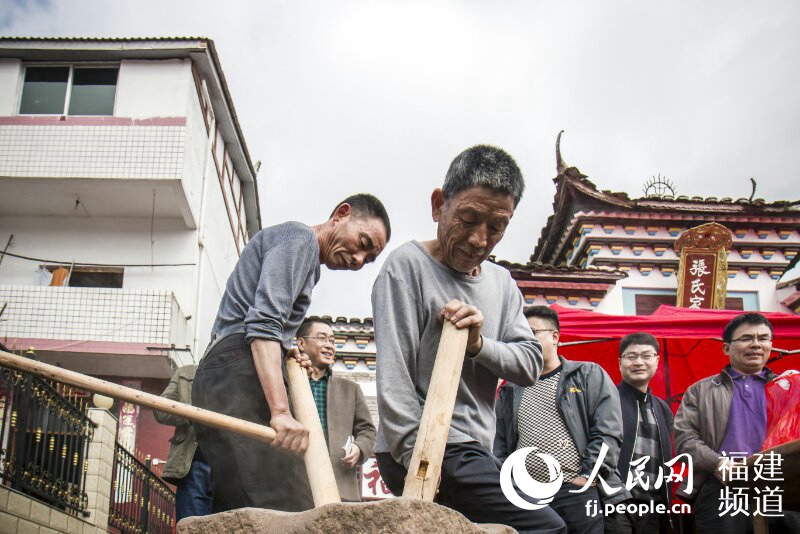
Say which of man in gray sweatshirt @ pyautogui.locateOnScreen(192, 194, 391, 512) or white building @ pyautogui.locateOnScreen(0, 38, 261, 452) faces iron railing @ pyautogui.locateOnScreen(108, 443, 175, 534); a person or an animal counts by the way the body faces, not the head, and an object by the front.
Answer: the white building

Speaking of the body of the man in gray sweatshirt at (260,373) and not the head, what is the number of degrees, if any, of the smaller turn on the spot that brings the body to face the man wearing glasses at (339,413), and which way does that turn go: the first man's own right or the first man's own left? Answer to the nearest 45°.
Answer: approximately 90° to the first man's own left

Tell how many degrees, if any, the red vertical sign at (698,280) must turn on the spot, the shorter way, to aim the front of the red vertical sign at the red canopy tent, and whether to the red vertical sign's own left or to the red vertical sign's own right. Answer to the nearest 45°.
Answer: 0° — it already faces it

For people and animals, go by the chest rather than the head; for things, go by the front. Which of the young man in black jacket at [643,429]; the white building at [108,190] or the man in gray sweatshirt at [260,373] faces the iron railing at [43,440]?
the white building

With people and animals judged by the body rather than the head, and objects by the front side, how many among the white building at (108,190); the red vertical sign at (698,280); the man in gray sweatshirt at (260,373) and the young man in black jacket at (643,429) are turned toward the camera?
3

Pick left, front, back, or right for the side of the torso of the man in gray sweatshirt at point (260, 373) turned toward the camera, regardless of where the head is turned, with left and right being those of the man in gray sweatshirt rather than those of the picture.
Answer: right

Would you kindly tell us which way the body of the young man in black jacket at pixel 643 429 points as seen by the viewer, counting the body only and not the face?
toward the camera

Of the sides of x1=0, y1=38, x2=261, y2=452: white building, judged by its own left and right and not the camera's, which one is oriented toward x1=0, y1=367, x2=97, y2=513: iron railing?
front

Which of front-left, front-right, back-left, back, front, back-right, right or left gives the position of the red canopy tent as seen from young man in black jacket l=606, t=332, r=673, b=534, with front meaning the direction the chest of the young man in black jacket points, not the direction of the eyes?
back

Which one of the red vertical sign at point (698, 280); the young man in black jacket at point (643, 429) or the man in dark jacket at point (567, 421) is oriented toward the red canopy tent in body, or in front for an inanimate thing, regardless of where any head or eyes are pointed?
the red vertical sign

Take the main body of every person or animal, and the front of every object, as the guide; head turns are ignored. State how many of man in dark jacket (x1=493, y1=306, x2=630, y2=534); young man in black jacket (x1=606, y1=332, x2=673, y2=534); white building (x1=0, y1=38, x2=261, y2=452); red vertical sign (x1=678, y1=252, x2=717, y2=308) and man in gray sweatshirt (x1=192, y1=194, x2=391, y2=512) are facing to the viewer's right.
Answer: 1

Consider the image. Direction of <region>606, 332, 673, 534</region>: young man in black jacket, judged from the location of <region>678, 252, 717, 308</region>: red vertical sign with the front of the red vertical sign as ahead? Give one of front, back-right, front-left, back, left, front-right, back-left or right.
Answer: front

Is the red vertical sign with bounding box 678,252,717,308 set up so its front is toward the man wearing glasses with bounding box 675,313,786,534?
yes
